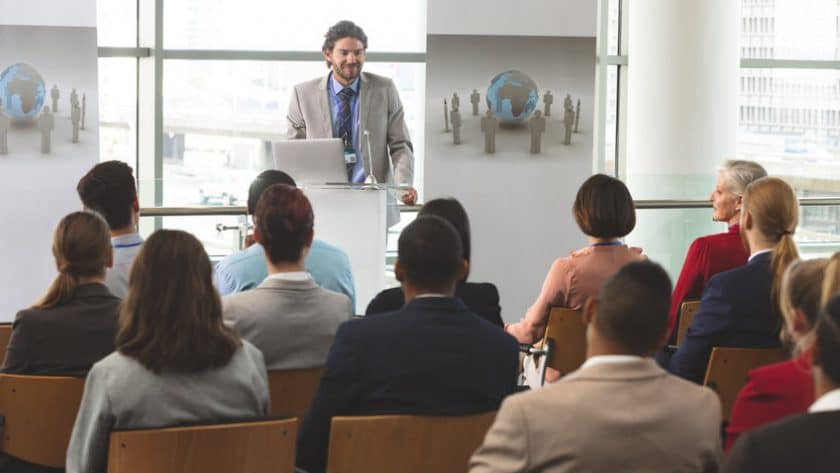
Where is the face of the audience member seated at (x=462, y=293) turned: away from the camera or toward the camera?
away from the camera

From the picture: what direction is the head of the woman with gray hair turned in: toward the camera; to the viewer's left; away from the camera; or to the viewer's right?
to the viewer's left

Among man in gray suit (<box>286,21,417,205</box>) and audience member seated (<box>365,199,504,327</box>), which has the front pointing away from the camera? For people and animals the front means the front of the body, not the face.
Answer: the audience member seated

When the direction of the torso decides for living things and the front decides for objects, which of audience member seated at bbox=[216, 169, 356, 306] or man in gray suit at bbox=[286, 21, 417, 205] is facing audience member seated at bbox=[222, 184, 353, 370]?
the man in gray suit

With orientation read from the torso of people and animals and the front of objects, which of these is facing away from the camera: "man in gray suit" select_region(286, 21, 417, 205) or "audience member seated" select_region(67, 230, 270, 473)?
the audience member seated

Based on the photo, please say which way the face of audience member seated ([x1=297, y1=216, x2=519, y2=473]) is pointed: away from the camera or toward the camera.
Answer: away from the camera

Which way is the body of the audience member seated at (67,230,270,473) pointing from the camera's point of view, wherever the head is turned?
away from the camera

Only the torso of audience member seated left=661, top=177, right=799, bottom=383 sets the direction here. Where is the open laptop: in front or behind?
in front

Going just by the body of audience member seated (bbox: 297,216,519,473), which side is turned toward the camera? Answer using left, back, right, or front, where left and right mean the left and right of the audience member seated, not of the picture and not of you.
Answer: back

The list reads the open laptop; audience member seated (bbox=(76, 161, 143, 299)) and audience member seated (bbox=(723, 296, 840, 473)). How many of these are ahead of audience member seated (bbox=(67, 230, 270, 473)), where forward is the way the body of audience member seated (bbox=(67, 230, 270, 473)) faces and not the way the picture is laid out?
2

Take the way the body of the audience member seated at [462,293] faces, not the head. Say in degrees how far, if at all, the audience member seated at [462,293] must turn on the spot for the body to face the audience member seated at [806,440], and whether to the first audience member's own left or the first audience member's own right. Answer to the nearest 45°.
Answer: approximately 180°

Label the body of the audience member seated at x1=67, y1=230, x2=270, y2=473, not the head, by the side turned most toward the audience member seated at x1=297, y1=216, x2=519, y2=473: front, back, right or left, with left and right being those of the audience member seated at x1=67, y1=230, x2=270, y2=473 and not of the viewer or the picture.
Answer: right

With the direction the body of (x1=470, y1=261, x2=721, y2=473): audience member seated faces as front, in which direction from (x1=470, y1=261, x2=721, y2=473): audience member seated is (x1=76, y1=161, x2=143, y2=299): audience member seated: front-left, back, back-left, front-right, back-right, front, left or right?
front-left

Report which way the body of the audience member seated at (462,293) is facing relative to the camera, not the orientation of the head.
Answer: away from the camera

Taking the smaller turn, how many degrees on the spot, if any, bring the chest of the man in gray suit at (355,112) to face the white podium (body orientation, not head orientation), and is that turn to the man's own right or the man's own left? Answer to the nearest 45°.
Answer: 0° — they already face it

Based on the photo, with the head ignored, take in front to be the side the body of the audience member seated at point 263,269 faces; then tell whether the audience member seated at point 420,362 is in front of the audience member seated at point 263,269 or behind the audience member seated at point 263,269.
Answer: behind

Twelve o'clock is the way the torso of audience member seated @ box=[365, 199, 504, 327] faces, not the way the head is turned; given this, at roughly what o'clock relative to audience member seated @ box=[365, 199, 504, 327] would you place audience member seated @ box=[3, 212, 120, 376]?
audience member seated @ box=[3, 212, 120, 376] is roughly at 8 o'clock from audience member seated @ box=[365, 199, 504, 327].

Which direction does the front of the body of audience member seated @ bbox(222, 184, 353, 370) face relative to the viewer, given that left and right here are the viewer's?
facing away from the viewer

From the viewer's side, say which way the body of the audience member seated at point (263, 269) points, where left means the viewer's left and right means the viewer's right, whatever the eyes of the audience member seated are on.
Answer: facing away from the viewer
